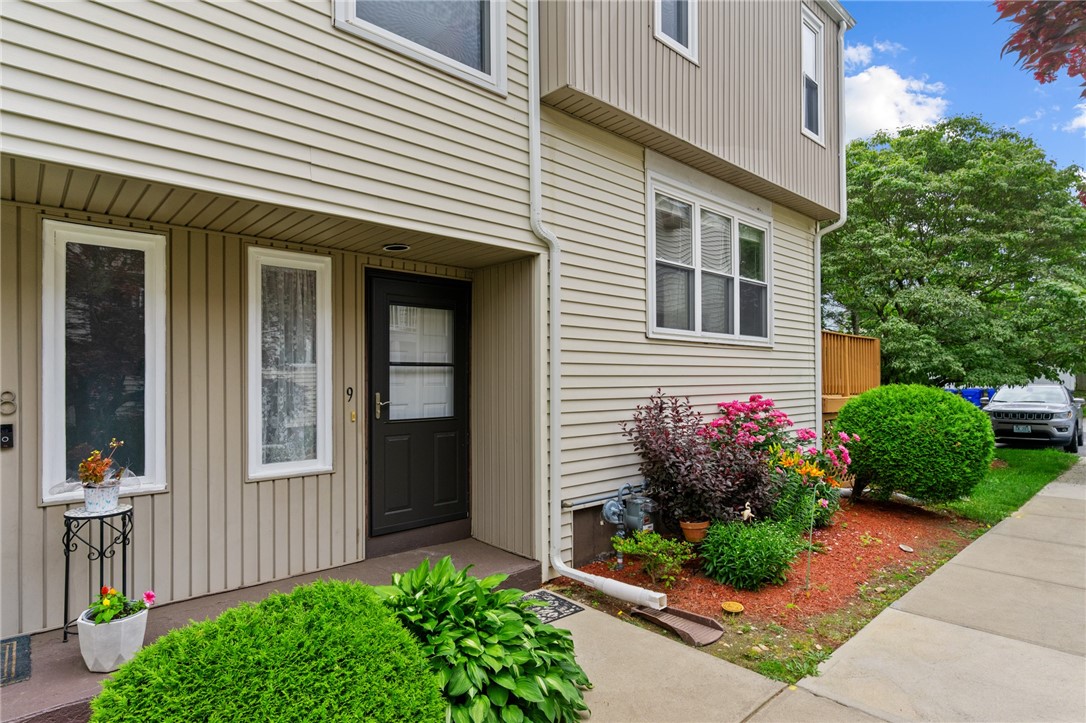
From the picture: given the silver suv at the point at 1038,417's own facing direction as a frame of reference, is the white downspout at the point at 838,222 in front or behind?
in front

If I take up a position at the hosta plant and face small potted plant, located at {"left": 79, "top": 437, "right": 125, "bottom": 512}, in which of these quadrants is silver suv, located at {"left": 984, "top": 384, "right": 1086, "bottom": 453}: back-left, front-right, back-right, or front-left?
back-right

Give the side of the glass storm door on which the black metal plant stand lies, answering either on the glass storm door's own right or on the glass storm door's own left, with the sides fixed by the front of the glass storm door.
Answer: on the glass storm door's own right

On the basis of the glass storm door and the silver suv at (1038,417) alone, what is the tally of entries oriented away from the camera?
0

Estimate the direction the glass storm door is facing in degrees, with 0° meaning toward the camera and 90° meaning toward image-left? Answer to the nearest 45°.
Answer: approximately 315°

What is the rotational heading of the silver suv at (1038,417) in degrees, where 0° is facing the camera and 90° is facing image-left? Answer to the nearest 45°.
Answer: approximately 45°

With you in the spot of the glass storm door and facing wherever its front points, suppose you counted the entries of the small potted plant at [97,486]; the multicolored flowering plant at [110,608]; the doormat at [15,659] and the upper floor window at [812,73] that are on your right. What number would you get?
3
